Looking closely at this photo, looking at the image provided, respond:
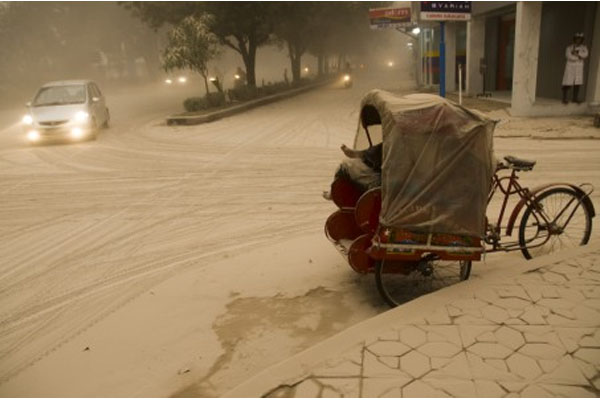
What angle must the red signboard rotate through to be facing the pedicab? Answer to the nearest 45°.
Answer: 0° — it already faces it

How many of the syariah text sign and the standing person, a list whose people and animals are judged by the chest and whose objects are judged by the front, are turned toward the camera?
2

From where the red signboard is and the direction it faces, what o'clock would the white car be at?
The white car is roughly at 1 o'clock from the red signboard.

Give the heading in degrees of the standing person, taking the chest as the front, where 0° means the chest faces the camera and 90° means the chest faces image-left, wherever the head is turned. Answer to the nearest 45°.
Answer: approximately 0°

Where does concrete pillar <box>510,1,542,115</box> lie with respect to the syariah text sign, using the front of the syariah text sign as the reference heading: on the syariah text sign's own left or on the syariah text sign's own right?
on the syariah text sign's own left

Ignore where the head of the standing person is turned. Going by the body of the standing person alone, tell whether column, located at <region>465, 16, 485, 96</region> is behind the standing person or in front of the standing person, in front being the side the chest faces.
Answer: behind

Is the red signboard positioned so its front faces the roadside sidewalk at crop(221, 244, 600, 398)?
yes

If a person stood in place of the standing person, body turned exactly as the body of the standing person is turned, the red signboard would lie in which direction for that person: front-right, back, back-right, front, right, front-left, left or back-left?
back-right

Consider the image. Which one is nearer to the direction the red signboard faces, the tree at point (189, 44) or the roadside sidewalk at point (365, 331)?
the roadside sidewalk

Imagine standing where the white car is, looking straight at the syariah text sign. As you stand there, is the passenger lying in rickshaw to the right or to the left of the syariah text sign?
right

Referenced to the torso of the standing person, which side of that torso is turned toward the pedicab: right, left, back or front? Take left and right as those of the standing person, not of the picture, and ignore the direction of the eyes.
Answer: front

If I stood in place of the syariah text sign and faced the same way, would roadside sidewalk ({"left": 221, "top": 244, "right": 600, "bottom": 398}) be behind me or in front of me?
in front
